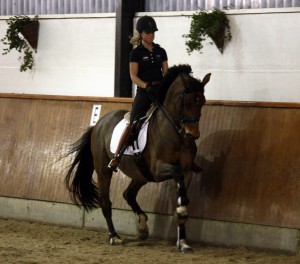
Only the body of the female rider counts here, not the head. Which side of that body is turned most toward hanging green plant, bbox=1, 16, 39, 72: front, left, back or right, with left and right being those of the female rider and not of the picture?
back

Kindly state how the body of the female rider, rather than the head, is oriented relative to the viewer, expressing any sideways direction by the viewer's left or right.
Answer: facing the viewer and to the right of the viewer

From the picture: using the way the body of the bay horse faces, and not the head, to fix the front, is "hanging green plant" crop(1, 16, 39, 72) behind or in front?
behind

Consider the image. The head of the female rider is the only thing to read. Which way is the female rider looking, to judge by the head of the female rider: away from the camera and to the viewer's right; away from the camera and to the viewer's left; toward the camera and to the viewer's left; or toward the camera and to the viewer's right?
toward the camera and to the viewer's right

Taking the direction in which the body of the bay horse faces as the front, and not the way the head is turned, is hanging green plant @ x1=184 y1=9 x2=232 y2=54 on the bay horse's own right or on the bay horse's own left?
on the bay horse's own left
